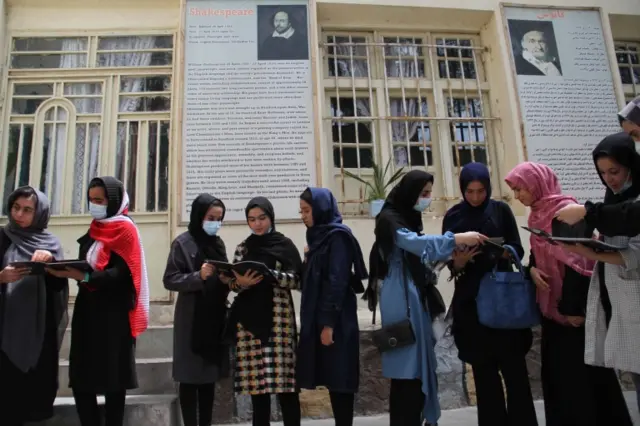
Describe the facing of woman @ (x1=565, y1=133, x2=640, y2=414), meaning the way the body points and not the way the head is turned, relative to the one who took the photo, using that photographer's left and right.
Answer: facing the viewer and to the left of the viewer

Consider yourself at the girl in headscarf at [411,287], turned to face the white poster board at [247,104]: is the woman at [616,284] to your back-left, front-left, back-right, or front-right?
back-right

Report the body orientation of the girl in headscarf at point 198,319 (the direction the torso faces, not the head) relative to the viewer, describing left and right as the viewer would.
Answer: facing the viewer and to the right of the viewer

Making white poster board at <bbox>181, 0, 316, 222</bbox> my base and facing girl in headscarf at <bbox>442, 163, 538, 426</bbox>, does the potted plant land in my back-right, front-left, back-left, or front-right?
front-left

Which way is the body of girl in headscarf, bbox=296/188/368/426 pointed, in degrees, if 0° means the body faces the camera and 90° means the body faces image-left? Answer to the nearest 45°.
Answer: approximately 90°

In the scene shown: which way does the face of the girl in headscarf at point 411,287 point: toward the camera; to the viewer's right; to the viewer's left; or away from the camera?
to the viewer's right

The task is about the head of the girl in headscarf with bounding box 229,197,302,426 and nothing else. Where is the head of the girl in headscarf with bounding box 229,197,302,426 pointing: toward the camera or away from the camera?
toward the camera

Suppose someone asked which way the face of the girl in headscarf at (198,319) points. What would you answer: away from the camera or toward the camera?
toward the camera

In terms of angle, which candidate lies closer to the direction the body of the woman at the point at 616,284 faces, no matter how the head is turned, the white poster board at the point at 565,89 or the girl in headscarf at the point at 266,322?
the girl in headscarf

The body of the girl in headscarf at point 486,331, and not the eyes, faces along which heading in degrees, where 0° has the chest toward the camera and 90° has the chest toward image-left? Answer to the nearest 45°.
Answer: approximately 0°

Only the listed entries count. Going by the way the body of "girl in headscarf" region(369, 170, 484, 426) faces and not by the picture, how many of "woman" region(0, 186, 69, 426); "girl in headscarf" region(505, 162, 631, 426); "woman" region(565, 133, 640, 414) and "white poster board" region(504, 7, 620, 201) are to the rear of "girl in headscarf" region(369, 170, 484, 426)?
1

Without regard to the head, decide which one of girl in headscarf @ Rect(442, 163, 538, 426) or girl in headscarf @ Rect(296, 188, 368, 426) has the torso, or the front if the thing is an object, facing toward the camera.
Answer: girl in headscarf @ Rect(442, 163, 538, 426)

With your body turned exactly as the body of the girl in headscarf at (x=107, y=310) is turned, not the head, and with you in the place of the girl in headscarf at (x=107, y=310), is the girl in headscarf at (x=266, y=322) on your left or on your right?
on your left

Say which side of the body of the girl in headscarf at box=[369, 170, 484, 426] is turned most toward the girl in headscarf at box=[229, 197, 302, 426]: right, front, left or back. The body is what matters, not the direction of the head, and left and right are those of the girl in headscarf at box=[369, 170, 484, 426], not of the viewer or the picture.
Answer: back
